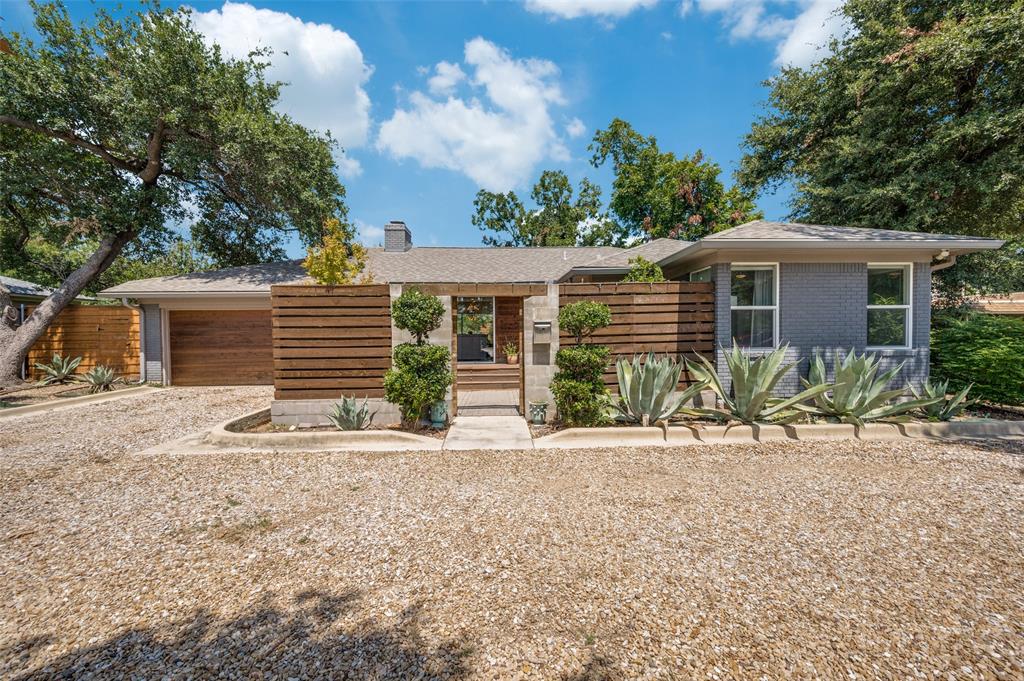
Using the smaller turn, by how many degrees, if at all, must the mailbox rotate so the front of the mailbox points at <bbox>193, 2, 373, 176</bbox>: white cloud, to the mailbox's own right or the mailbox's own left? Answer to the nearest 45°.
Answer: approximately 135° to the mailbox's own right

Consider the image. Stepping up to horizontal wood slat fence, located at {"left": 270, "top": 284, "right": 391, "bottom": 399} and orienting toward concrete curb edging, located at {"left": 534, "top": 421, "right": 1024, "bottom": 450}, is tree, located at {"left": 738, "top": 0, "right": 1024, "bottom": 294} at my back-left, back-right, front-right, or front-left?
front-left

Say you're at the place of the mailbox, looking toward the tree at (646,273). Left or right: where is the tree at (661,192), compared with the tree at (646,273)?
left

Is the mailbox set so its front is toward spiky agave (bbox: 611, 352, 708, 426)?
no

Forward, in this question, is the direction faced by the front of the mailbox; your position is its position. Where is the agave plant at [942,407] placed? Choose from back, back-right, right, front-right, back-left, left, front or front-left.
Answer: left

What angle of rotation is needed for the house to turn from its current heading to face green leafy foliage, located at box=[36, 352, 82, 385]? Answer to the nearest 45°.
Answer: approximately 90° to its right

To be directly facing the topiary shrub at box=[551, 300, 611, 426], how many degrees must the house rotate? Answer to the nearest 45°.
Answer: approximately 45° to its right

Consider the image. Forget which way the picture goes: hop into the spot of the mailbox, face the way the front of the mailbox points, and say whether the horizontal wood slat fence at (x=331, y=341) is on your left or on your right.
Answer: on your right

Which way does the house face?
toward the camera

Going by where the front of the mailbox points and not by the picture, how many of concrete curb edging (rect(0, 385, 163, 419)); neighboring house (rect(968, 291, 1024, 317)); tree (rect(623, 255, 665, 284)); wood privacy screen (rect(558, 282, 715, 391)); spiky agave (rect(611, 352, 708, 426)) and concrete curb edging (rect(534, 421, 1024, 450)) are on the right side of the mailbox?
1

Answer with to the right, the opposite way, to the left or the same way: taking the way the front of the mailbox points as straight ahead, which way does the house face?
the same way

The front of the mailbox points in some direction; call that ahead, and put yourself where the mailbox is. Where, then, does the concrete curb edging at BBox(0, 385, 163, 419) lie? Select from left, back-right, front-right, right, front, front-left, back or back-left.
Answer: right

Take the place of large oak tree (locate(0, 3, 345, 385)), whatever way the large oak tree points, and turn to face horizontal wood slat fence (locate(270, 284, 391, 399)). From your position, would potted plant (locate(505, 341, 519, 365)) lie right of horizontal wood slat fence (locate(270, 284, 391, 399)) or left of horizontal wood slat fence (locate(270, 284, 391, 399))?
left

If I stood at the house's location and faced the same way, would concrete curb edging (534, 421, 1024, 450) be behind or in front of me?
in front

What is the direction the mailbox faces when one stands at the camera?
facing the viewer

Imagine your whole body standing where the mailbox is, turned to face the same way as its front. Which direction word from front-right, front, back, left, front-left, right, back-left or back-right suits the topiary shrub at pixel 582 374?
front-left

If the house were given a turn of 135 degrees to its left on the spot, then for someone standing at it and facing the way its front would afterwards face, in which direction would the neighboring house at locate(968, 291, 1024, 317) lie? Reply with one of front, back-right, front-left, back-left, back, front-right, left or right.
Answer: front

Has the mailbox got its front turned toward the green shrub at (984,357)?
no

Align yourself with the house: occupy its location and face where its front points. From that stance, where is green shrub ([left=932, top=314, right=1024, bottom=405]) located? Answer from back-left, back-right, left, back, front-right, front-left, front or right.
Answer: left
